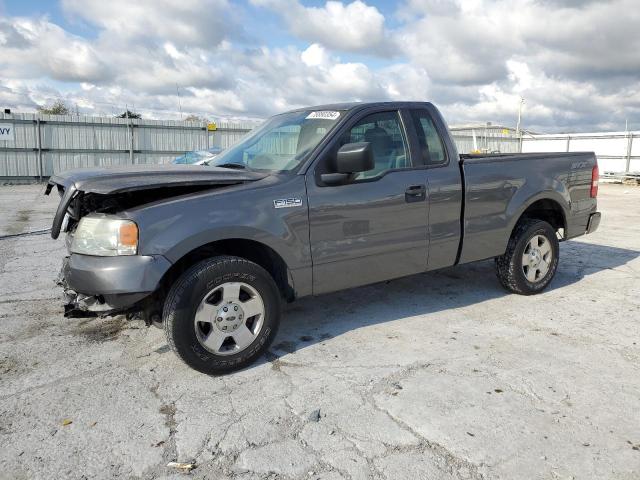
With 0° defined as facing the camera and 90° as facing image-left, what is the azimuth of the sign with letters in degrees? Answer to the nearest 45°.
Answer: approximately 0°

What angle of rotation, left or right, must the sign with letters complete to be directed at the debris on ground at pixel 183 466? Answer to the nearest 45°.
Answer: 0° — it already faces it

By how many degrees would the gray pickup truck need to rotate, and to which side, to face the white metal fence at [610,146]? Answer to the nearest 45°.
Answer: approximately 180°

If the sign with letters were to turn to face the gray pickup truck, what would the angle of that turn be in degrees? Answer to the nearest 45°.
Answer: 0° — it already faces it

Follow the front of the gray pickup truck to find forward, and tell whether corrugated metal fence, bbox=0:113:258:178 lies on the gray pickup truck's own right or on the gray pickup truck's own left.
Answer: on the gray pickup truck's own right

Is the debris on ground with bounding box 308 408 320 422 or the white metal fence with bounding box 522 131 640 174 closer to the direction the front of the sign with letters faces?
the debris on ground

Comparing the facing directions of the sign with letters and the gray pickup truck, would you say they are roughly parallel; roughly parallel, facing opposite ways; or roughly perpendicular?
roughly perpendicular

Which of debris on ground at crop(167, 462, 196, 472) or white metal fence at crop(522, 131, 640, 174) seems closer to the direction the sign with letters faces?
the debris on ground
